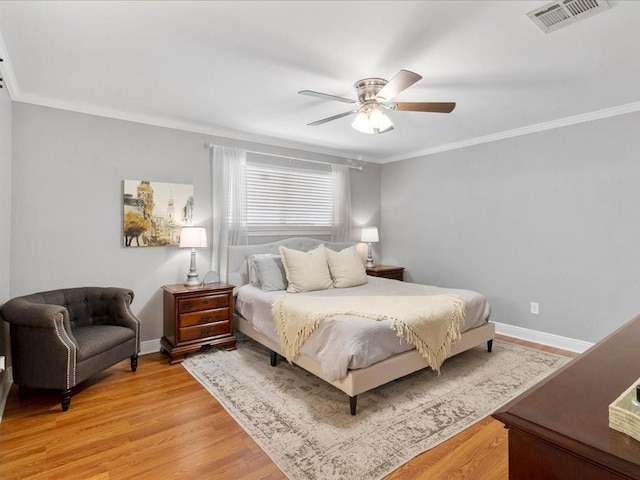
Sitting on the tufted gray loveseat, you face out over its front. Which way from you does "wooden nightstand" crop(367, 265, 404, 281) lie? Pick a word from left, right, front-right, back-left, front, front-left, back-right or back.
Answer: front-left

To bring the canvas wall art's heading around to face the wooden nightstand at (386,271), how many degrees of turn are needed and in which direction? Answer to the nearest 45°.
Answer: approximately 45° to its left

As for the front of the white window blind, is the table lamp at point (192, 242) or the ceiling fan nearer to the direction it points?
the ceiling fan

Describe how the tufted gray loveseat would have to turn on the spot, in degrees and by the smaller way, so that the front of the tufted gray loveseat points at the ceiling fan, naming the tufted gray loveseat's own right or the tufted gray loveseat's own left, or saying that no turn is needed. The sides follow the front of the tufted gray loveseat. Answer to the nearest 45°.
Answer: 0° — it already faces it

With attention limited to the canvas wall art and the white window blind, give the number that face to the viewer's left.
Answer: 0

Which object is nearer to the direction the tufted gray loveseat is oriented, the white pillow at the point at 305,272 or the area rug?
the area rug

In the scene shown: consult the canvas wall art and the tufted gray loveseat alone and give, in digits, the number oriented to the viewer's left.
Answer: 0

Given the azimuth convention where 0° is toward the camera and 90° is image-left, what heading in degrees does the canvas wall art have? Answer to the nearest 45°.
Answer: approximately 315°

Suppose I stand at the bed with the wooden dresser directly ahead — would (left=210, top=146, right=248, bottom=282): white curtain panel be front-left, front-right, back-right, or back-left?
back-right

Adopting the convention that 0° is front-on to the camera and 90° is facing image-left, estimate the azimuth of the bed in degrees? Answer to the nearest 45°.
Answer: approximately 315°

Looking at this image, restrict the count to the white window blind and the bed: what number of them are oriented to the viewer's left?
0

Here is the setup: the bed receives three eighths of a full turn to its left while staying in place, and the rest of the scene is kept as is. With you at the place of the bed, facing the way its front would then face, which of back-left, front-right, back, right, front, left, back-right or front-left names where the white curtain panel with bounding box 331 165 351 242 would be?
front

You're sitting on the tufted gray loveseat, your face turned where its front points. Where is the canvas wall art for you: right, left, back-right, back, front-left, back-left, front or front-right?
left
